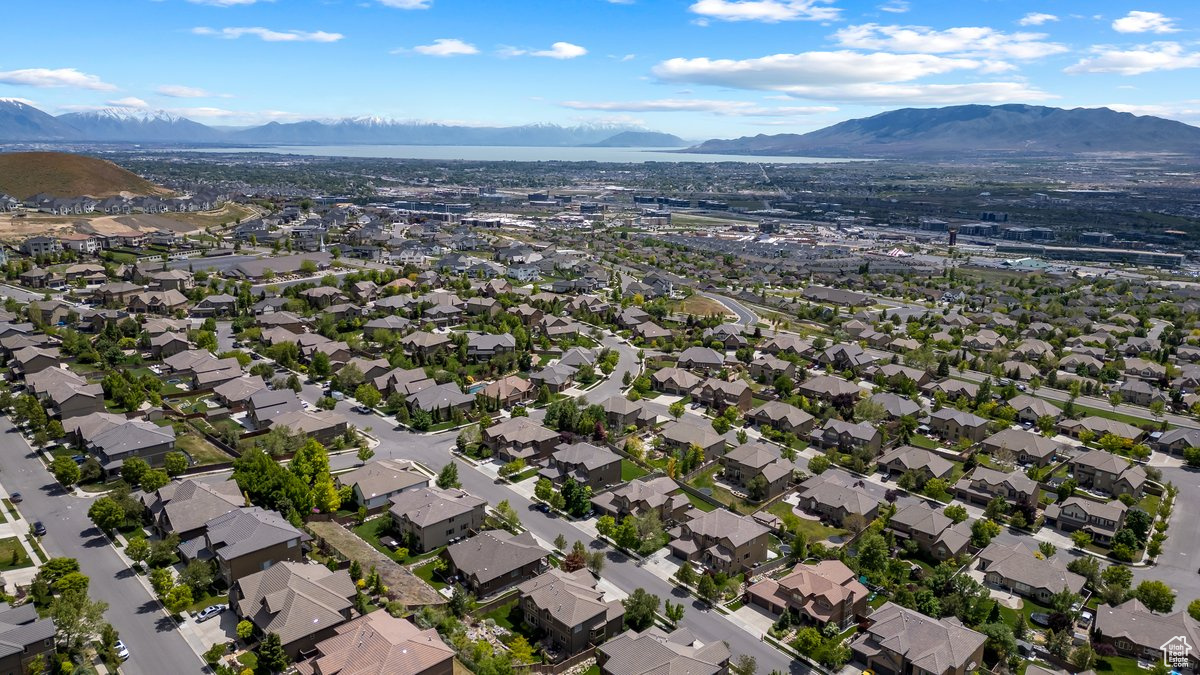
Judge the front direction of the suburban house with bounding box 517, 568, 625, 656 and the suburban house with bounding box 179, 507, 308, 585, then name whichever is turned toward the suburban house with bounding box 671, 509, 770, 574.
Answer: the suburban house with bounding box 517, 568, 625, 656

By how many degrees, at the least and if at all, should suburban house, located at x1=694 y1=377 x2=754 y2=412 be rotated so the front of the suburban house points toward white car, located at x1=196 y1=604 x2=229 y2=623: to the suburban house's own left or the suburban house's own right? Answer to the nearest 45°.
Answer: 0° — it already faces it

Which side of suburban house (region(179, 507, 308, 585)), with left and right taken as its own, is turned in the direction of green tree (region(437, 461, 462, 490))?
back
